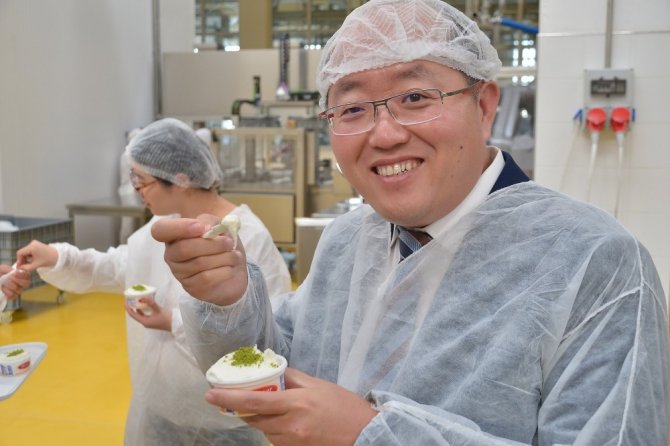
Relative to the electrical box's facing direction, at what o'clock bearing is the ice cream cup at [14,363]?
The ice cream cup is roughly at 1 o'clock from the electrical box.

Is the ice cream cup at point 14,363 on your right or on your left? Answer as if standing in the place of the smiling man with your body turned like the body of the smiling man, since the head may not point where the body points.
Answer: on your right

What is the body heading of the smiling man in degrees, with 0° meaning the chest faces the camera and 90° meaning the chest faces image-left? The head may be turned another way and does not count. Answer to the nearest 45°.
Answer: approximately 45°

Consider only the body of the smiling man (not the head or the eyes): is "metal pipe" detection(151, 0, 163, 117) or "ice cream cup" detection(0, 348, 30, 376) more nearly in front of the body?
the ice cream cup

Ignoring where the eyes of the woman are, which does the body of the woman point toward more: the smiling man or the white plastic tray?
the white plastic tray

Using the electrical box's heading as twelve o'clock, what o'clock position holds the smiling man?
The smiling man is roughly at 12 o'clock from the electrical box.

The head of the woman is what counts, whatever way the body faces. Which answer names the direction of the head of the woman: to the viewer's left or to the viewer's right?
to the viewer's left

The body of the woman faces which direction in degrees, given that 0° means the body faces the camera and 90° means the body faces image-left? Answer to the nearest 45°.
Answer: approximately 45°

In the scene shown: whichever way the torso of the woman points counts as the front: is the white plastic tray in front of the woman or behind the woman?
in front

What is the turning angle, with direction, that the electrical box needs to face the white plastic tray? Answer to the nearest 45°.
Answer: approximately 45° to its right

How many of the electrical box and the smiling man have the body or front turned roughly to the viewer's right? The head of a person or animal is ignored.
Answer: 0

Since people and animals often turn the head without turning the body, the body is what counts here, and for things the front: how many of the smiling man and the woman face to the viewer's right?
0
